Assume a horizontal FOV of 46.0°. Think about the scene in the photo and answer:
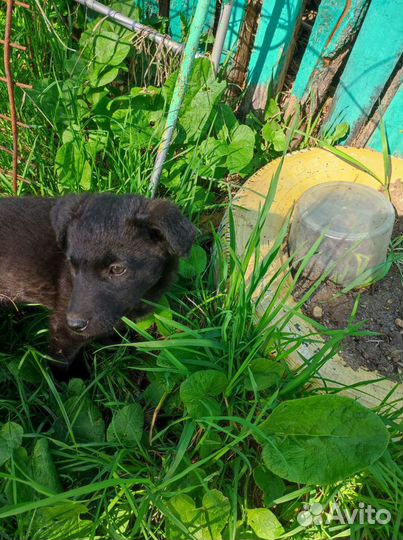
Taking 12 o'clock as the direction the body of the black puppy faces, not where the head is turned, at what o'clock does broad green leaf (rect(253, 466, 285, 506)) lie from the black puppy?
The broad green leaf is roughly at 12 o'clock from the black puppy.

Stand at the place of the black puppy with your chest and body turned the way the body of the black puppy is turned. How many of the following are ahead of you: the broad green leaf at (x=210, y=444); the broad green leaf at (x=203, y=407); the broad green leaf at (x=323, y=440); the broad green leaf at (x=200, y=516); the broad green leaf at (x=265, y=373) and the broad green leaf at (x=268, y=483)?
6

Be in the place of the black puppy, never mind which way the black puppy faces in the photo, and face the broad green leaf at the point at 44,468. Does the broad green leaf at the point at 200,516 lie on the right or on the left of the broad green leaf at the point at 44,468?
left

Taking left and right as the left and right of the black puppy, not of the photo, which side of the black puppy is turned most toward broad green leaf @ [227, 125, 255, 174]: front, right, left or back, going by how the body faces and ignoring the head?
left

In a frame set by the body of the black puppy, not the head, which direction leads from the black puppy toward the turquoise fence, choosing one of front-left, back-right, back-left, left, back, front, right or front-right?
left

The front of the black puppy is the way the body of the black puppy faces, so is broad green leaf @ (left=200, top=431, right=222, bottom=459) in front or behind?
in front

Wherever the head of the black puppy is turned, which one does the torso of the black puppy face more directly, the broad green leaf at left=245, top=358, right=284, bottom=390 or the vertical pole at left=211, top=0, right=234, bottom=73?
the broad green leaf

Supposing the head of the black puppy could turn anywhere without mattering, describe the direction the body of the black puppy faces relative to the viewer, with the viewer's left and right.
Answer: facing the viewer and to the right of the viewer

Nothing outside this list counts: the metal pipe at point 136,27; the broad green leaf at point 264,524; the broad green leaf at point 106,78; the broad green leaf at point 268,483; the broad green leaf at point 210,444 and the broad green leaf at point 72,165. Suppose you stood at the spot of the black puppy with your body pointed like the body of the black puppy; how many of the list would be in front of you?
3

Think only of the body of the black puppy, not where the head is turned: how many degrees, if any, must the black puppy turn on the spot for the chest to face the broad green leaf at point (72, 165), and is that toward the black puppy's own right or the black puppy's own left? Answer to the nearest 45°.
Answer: approximately 135° to the black puppy's own left

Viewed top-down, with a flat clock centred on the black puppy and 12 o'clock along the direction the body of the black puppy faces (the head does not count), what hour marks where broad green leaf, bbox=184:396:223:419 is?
The broad green leaf is roughly at 12 o'clock from the black puppy.

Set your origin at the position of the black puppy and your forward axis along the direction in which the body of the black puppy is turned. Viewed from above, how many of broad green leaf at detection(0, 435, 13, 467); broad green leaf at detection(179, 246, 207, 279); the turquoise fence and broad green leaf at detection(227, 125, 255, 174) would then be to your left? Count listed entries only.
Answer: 3

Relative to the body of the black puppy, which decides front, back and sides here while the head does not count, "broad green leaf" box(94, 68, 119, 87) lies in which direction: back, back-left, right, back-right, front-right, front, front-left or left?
back-left

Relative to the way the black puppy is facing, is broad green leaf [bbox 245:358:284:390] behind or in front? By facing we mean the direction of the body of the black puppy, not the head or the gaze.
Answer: in front

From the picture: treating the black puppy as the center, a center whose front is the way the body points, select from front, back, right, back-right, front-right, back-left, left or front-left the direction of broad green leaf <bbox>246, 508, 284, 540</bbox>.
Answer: front
